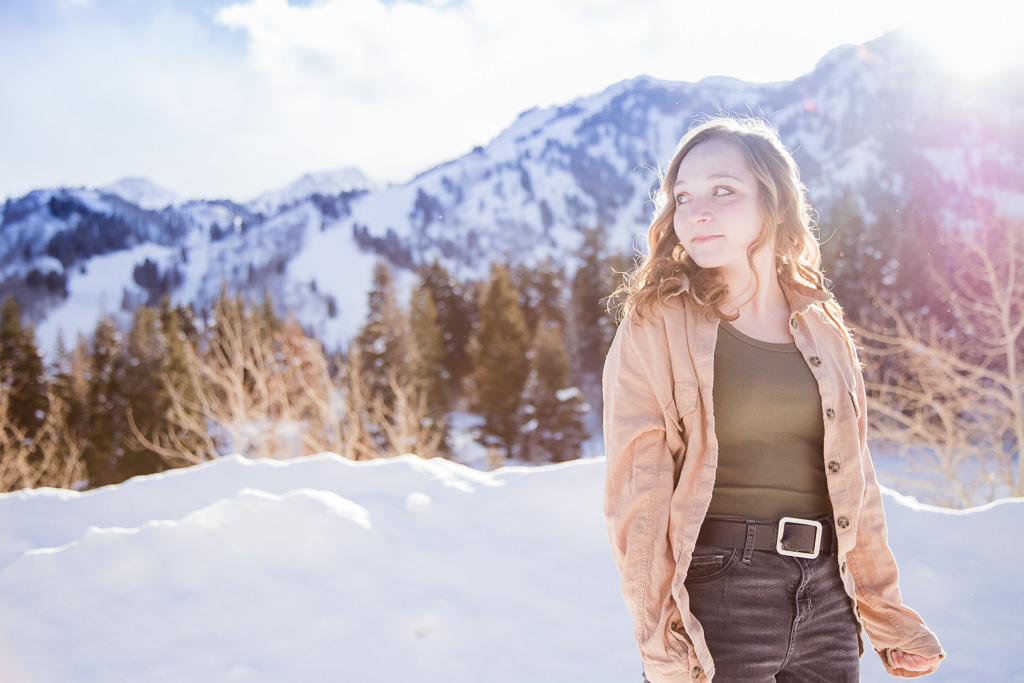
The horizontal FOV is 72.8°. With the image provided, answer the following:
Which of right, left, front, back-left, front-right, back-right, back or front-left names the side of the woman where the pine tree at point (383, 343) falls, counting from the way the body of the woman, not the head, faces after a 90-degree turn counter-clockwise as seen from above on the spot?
left

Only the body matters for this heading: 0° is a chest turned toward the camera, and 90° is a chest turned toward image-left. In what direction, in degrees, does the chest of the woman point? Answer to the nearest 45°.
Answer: approximately 315°

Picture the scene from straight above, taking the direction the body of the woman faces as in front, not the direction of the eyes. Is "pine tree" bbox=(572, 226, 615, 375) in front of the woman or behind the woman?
behind

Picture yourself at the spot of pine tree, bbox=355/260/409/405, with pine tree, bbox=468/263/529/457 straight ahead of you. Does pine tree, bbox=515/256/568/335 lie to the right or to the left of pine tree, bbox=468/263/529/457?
left

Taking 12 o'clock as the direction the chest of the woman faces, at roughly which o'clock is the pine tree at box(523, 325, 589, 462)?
The pine tree is roughly at 7 o'clock from the woman.

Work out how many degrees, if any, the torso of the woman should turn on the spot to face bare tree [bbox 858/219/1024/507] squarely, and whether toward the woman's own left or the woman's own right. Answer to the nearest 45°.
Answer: approximately 135° to the woman's own left

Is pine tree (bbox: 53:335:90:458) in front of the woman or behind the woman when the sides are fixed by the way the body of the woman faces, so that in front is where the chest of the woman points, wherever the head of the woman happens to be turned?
behind

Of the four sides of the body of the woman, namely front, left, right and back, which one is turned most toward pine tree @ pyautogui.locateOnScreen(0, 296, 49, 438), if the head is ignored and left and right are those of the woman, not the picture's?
back

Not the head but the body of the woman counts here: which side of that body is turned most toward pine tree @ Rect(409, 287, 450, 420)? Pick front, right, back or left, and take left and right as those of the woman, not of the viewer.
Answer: back

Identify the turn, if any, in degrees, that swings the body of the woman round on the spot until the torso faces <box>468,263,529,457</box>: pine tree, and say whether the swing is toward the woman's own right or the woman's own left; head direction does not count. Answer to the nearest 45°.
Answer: approximately 180°
